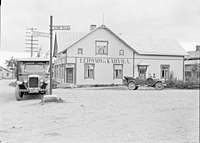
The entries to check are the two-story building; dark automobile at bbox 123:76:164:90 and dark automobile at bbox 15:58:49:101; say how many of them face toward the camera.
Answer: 2

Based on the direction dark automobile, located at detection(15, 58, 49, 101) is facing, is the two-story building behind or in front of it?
behind

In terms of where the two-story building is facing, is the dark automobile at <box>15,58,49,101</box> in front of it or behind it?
in front

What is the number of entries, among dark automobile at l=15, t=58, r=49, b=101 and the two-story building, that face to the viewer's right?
0

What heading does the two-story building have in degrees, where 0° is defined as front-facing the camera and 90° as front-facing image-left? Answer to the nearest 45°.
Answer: approximately 0°

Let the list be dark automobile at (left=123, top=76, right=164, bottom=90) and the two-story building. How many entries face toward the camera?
1

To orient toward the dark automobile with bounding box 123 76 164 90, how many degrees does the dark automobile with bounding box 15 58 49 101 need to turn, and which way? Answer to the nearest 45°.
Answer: approximately 135° to its left
